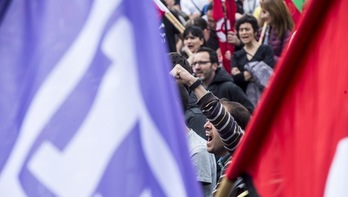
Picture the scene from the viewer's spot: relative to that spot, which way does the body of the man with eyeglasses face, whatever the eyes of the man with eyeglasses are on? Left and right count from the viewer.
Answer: facing the viewer and to the left of the viewer

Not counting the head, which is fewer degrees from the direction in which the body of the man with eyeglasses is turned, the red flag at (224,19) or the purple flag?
the purple flag

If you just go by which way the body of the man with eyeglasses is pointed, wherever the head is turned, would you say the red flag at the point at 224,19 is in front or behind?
behind

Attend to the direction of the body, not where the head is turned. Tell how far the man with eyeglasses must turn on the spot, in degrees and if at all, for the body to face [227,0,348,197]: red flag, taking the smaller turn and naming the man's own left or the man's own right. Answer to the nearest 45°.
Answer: approximately 45° to the man's own left

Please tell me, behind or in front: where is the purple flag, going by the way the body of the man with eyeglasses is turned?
in front
